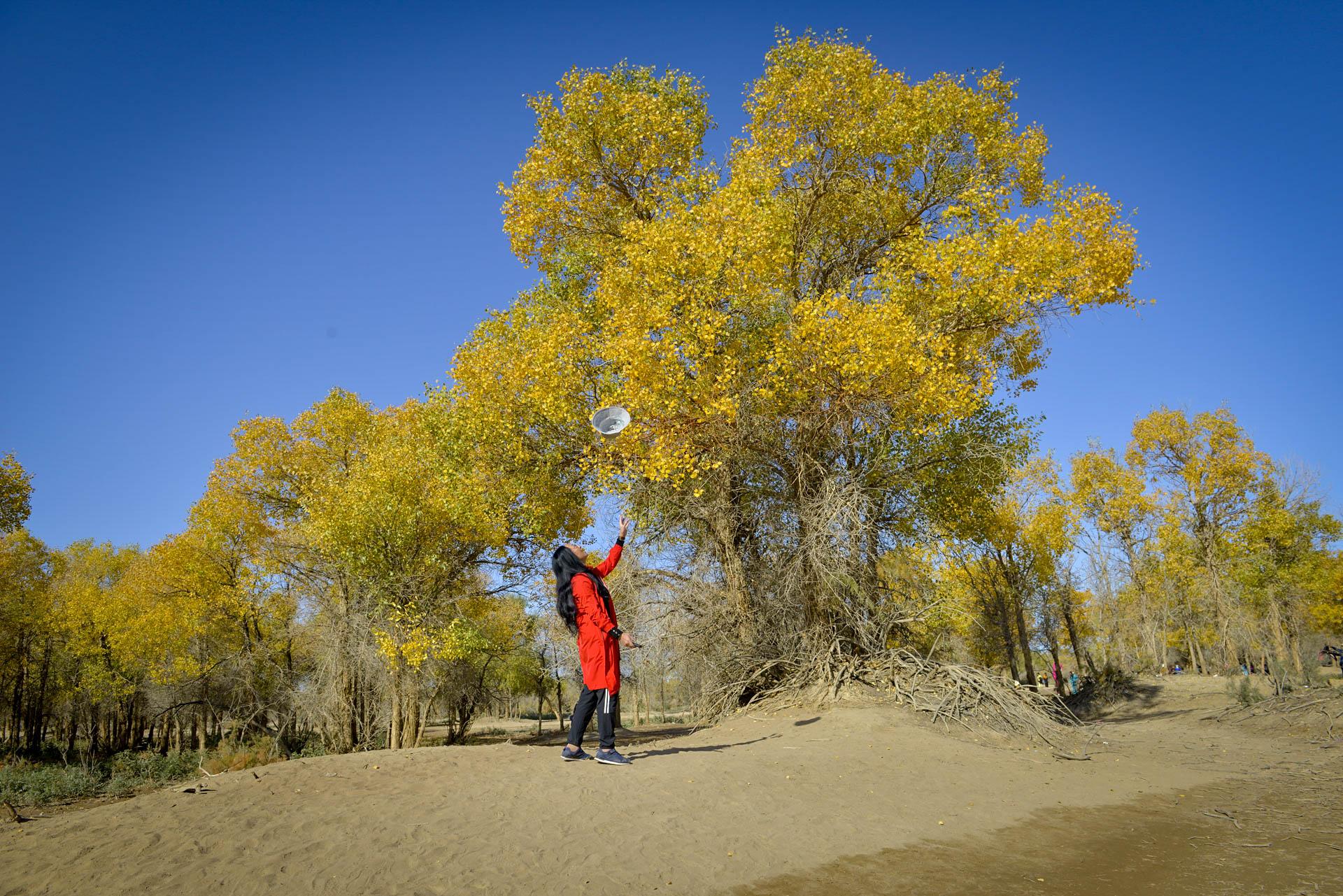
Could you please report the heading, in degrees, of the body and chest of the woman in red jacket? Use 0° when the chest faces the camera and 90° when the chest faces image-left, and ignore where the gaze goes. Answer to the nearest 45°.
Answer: approximately 270°

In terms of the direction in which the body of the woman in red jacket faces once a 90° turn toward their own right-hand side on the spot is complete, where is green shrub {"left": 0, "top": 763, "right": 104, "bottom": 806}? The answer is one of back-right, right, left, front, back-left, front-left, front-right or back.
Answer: back-right

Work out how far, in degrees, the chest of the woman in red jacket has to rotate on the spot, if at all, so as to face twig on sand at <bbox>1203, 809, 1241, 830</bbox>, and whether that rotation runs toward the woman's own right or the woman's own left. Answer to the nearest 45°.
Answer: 0° — they already face it

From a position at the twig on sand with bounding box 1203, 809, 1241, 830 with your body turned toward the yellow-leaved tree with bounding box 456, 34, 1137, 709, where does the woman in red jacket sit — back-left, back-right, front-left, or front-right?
front-left

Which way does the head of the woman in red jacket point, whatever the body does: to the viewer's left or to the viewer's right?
to the viewer's right
